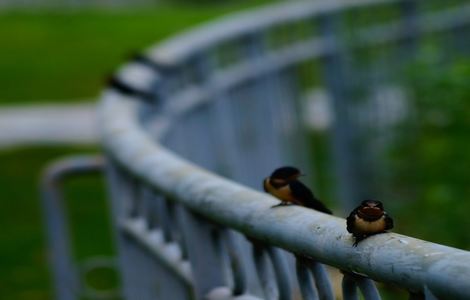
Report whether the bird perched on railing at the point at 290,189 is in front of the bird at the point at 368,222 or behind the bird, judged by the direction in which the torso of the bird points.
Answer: behind

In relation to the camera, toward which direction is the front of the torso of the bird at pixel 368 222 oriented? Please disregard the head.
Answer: toward the camera
